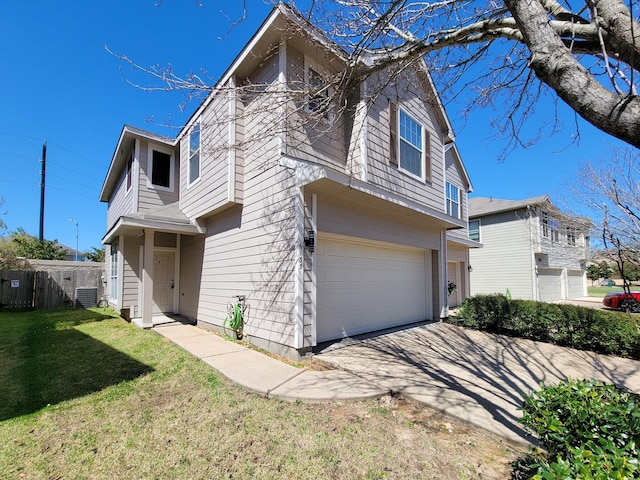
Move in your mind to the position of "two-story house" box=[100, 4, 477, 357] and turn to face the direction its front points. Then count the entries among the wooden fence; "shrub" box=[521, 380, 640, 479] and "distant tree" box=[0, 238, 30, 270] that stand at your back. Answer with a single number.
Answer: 2

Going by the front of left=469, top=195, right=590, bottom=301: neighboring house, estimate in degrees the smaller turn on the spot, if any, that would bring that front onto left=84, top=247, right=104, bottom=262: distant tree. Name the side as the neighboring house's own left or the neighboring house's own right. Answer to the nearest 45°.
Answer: approximately 135° to the neighboring house's own right

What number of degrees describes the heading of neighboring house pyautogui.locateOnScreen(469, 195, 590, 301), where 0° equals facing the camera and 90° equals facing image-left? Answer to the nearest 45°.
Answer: approximately 315°

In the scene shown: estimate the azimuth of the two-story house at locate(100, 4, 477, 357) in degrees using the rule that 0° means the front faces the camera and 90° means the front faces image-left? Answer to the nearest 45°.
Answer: approximately 315°

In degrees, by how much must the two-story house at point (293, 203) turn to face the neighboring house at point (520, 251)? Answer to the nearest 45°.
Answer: approximately 90° to its left

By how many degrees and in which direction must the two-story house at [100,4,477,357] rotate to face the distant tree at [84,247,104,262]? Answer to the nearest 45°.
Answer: approximately 180°

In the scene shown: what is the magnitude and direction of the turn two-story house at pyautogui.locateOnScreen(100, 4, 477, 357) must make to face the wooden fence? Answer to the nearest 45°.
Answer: approximately 180°

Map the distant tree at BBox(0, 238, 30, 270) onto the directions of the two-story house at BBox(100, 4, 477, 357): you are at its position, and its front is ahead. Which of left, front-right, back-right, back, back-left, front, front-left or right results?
back

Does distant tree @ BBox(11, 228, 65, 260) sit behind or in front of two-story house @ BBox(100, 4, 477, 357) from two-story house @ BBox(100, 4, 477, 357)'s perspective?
behind

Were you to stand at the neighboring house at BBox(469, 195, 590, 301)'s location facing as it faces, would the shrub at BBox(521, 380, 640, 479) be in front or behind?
in front

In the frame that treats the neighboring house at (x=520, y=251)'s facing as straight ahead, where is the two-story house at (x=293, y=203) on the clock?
The two-story house is roughly at 2 o'clock from the neighboring house.

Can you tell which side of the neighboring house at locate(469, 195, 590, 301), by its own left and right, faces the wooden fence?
right
